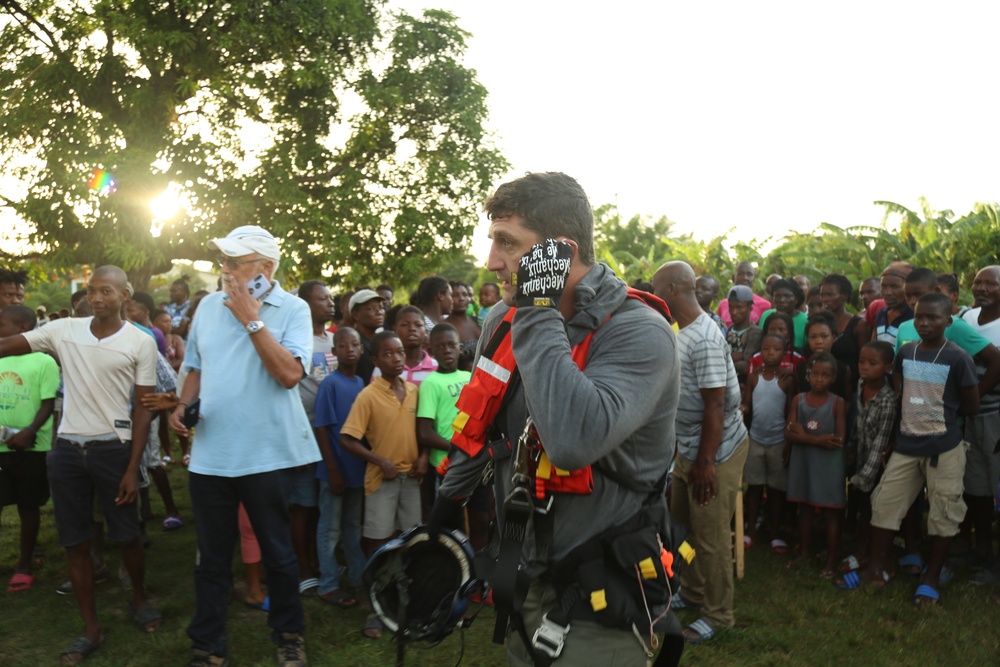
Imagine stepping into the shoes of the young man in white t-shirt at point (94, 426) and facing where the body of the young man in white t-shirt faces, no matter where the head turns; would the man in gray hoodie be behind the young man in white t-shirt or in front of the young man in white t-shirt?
in front

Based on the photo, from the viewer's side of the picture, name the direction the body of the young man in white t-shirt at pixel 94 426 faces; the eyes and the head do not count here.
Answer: toward the camera

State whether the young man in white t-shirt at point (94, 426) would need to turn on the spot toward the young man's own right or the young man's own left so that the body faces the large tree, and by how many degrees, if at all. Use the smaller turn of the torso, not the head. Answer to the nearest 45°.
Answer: approximately 180°

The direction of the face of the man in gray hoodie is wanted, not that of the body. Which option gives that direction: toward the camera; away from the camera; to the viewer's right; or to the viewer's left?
to the viewer's left

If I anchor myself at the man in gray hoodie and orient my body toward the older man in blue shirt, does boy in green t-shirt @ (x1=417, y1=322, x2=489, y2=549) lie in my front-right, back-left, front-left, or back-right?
front-right

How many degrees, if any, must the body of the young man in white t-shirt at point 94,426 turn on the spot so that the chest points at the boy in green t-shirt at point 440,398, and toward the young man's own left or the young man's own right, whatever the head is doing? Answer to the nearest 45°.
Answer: approximately 90° to the young man's own left

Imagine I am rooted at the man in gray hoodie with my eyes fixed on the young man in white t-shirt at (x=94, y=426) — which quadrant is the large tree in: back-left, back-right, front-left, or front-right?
front-right

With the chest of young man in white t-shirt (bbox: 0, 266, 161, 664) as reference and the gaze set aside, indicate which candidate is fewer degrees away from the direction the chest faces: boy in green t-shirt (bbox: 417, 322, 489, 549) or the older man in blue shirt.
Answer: the older man in blue shirt

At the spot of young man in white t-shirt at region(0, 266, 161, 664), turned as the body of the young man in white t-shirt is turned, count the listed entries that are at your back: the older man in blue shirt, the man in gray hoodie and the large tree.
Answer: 1

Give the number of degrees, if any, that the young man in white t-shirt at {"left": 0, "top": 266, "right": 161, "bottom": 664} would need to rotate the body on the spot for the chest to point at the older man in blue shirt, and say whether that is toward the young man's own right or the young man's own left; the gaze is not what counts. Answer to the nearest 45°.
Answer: approximately 45° to the young man's own left
